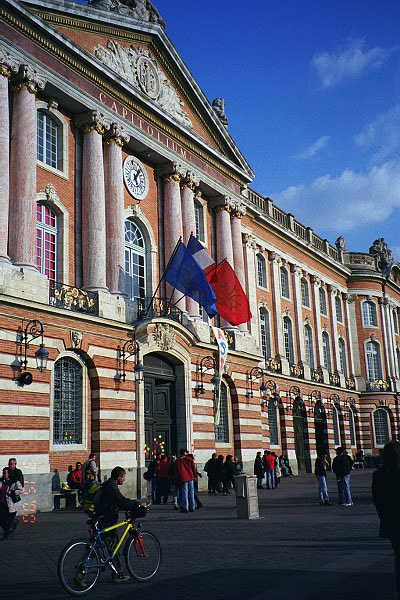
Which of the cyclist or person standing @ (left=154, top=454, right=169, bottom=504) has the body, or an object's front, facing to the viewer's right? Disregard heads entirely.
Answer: the cyclist

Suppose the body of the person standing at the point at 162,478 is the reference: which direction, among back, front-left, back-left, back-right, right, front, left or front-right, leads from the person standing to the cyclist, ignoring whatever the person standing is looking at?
back

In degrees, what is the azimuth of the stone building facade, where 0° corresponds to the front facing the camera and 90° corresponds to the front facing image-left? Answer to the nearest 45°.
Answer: approximately 315°

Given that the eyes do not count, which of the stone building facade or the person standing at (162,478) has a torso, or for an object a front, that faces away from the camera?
the person standing

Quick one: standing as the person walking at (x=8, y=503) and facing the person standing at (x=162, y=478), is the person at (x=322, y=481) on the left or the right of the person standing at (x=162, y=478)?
right

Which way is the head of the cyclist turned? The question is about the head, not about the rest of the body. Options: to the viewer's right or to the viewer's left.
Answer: to the viewer's right

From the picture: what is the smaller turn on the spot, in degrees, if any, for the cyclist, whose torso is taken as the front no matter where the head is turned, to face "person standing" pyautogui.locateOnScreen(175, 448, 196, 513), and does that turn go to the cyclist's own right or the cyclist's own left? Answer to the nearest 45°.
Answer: approximately 90° to the cyclist's own left

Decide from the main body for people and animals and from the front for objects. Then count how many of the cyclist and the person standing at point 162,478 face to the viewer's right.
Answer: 1

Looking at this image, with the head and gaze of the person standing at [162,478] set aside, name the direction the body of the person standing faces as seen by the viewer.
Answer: away from the camera
